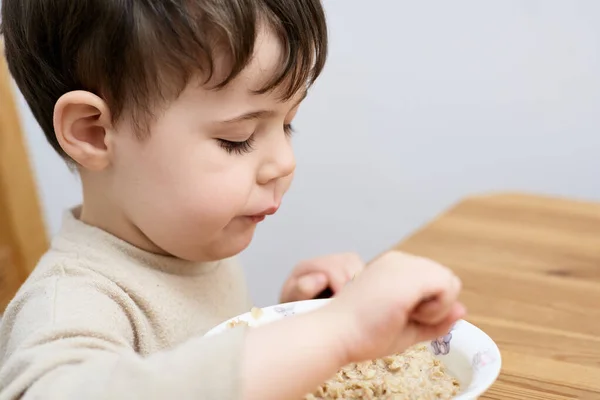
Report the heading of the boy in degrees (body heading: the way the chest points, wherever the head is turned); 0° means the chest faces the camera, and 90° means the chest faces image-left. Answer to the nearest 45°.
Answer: approximately 270°
